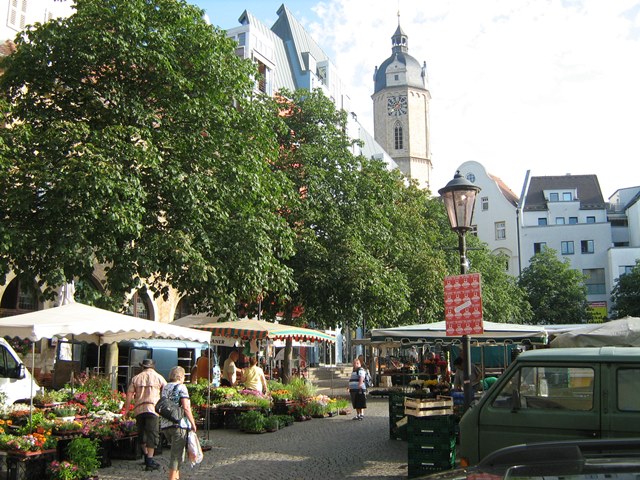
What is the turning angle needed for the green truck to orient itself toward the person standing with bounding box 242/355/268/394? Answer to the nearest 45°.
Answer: approximately 45° to its right

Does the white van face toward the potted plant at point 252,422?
yes

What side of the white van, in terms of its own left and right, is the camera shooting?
right
